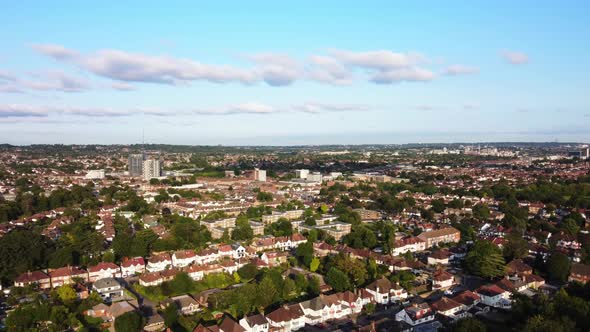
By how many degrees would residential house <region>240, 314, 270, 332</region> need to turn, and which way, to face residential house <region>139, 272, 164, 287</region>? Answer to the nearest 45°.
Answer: approximately 180°

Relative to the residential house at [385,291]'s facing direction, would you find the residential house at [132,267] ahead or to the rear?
to the rear

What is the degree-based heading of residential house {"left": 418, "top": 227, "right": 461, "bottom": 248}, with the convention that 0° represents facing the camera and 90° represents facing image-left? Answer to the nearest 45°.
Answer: approximately 315°

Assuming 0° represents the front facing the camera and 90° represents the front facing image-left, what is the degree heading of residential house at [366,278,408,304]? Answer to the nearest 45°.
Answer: approximately 315°
